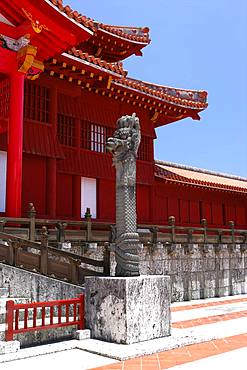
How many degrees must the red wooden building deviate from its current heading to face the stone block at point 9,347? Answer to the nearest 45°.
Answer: approximately 45° to its right

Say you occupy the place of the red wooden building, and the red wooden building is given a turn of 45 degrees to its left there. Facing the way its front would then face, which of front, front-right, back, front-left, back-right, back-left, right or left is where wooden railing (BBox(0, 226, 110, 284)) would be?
right

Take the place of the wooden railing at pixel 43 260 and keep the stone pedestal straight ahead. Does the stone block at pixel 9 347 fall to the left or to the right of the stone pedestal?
right

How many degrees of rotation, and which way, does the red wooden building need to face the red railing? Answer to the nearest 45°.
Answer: approximately 45° to its right

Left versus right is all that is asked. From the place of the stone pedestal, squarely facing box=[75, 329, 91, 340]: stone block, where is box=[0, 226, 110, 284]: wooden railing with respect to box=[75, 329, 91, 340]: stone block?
right

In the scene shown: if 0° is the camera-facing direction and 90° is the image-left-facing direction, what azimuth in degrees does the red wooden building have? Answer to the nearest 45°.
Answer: approximately 315°

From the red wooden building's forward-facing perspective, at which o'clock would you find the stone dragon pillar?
The stone dragon pillar is roughly at 1 o'clock from the red wooden building.

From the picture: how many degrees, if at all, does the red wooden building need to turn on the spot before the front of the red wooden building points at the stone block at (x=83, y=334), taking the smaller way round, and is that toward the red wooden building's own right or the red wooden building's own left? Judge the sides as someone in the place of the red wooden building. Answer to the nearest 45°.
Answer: approximately 45° to the red wooden building's own right

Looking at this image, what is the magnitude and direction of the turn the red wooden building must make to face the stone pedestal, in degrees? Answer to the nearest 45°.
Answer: approximately 45° to its right
